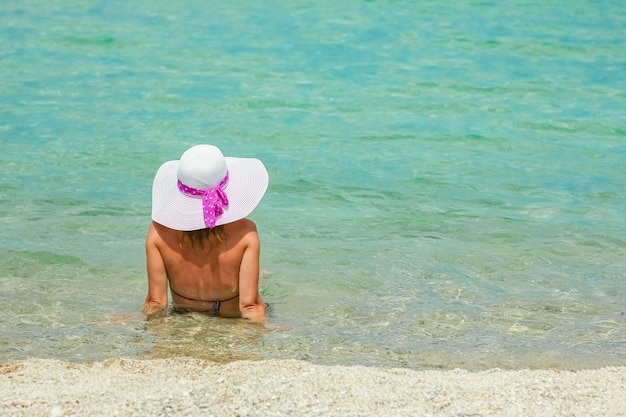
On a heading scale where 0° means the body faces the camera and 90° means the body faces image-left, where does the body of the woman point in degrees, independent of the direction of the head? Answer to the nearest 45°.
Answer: approximately 180°

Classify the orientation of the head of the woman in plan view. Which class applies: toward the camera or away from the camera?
away from the camera
